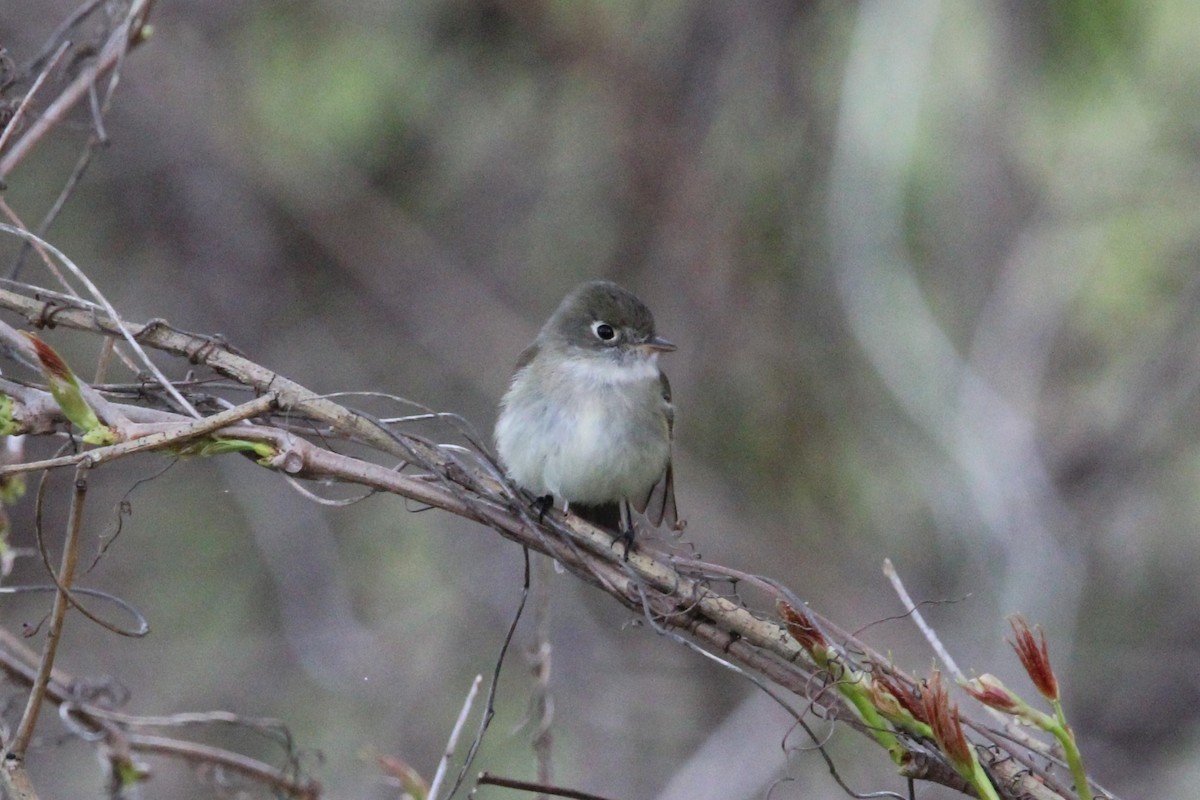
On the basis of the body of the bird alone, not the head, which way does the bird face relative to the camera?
toward the camera
